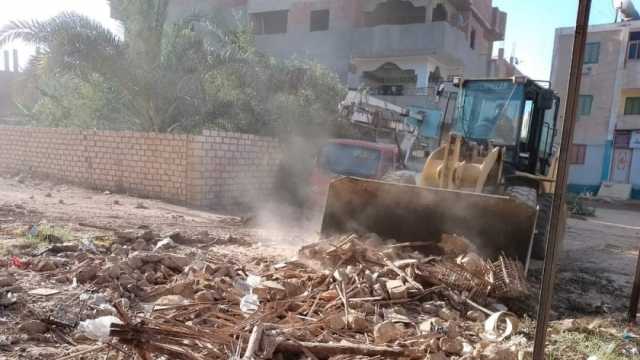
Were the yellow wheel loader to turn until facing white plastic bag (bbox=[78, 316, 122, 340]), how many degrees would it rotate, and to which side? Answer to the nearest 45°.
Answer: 0° — it already faces it

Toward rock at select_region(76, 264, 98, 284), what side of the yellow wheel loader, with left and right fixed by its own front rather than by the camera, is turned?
front

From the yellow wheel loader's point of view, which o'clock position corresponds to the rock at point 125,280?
The rock is roughly at 12 o'clock from the yellow wheel loader.

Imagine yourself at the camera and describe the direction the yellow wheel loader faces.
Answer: facing the viewer and to the left of the viewer

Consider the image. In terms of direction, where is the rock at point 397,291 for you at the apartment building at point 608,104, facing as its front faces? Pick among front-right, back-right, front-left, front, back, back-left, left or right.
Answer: front

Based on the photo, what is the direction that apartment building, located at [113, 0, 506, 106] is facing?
toward the camera

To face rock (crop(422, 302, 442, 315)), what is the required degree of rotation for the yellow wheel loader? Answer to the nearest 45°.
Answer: approximately 45° to its left

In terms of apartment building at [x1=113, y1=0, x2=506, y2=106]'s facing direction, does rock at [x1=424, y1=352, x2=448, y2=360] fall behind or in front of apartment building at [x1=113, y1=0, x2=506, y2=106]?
in front

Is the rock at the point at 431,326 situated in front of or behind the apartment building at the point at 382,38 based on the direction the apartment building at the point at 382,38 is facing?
in front

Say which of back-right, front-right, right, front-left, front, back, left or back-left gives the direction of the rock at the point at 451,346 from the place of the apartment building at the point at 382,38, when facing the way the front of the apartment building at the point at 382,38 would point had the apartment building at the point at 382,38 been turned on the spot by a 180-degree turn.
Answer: back

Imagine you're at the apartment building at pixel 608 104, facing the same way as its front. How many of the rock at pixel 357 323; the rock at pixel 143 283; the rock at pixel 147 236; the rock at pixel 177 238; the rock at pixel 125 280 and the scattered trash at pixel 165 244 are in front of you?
6

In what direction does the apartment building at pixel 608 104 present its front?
toward the camera

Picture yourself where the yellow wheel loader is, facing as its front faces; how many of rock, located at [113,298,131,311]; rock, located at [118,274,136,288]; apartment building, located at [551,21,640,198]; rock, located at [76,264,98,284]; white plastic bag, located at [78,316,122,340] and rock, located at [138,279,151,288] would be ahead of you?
5

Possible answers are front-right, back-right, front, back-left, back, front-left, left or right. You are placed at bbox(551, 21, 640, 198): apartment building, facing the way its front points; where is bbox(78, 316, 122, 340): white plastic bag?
front
